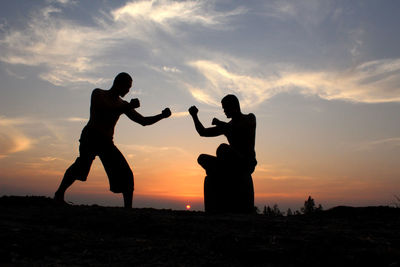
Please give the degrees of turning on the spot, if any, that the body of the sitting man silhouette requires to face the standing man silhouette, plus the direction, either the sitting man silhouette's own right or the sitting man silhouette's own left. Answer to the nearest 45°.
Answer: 0° — they already face them

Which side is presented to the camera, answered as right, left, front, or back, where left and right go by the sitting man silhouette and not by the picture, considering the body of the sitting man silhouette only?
left
